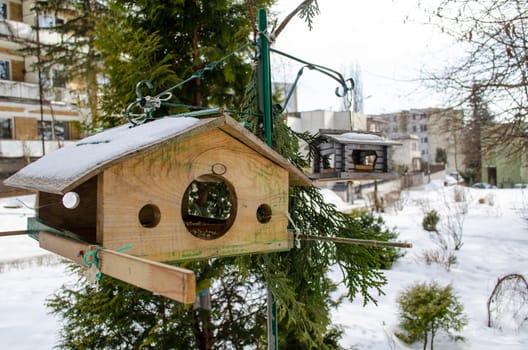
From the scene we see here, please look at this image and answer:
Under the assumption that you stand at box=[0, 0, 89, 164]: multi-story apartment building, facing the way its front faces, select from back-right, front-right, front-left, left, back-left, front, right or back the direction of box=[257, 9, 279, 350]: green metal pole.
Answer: front-right

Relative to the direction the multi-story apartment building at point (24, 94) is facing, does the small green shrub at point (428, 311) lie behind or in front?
in front

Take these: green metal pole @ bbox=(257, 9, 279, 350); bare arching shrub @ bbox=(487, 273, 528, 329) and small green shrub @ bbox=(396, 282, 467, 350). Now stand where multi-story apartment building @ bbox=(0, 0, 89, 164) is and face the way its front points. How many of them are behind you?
0

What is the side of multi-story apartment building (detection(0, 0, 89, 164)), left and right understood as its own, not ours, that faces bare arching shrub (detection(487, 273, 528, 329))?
front

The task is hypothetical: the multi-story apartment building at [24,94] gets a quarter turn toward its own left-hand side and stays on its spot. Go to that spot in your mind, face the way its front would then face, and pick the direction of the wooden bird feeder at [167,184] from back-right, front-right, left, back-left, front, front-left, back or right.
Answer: back-right

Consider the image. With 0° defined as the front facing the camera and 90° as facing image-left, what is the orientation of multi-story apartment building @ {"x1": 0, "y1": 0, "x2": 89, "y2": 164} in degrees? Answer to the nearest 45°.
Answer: approximately 315°

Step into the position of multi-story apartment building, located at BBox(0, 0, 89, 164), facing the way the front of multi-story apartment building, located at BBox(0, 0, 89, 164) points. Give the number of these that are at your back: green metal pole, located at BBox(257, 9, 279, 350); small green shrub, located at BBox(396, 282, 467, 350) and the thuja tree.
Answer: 0

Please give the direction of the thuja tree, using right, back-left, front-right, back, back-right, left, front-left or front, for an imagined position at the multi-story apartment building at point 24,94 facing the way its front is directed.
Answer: front-right
